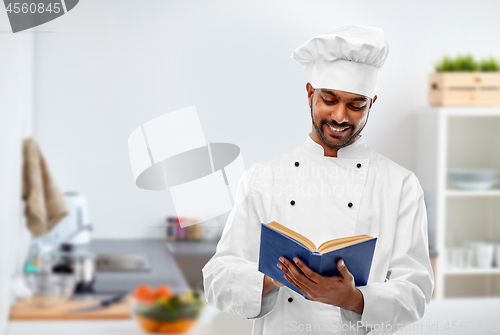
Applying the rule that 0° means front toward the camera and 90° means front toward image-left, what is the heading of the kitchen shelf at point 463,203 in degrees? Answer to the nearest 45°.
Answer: approximately 0°

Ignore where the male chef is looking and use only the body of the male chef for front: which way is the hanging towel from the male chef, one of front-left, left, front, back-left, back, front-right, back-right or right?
back-right

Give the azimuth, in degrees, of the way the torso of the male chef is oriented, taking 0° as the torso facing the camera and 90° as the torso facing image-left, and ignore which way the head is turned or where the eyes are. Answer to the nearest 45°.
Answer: approximately 0°

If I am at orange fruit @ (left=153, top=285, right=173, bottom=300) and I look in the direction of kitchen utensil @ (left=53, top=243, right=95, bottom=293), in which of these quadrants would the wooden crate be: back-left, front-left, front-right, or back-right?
back-right

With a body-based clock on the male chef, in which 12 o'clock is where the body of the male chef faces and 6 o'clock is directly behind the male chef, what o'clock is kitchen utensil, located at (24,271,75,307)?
The kitchen utensil is roughly at 4 o'clock from the male chef.

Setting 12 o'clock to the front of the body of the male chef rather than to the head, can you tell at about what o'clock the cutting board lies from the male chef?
The cutting board is roughly at 4 o'clock from the male chef.

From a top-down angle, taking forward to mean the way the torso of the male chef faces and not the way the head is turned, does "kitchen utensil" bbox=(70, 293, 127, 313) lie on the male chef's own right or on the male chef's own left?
on the male chef's own right

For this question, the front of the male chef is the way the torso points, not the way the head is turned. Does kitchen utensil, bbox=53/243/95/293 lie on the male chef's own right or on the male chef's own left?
on the male chef's own right

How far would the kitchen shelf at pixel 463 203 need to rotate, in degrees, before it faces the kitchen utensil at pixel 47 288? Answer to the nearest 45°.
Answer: approximately 45° to its right

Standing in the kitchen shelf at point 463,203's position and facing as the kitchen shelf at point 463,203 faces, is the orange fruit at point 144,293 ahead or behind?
ahead

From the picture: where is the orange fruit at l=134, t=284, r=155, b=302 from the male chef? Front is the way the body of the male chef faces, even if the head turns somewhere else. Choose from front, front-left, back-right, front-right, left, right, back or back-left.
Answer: back-right

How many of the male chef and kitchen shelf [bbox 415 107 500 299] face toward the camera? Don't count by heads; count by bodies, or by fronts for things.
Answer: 2
